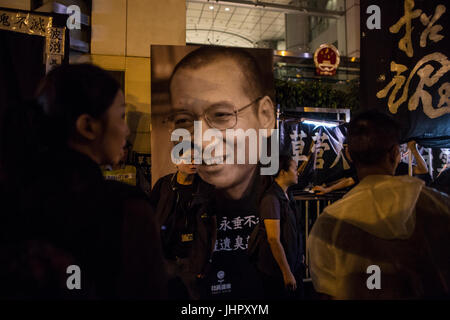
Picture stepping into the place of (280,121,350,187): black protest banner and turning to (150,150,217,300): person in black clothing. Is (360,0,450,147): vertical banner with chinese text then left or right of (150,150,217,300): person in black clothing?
left

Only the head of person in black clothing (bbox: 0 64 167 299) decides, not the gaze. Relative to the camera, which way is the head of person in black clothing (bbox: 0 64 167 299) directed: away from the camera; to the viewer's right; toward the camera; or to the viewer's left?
to the viewer's right

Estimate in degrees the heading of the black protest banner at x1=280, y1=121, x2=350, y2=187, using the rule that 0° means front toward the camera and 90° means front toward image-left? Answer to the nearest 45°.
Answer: approximately 0°

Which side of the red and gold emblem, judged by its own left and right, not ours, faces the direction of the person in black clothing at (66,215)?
front

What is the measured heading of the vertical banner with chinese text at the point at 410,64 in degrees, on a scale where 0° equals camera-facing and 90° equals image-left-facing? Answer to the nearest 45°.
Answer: approximately 0°

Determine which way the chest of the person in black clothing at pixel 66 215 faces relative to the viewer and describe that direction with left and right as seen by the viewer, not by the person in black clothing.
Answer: facing away from the viewer and to the right of the viewer
